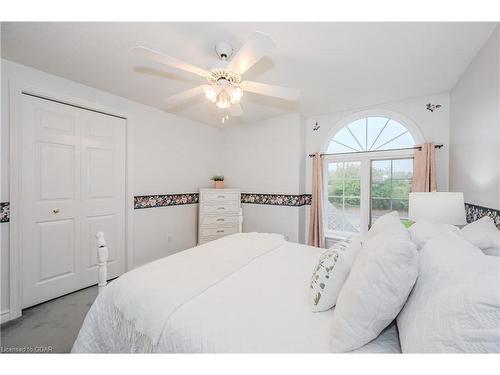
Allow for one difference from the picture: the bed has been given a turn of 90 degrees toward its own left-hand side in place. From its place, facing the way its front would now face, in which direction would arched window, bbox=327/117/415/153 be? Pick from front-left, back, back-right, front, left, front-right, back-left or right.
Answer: back

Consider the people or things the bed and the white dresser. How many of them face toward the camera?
1

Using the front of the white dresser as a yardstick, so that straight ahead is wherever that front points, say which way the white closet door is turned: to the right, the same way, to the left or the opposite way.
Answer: to the left

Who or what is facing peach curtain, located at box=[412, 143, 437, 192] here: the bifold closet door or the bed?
the bifold closet door

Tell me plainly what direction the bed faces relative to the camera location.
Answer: facing away from the viewer and to the left of the viewer

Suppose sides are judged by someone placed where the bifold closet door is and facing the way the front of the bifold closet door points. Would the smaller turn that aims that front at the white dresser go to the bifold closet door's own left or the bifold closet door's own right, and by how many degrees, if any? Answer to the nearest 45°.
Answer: approximately 45° to the bifold closet door's own left

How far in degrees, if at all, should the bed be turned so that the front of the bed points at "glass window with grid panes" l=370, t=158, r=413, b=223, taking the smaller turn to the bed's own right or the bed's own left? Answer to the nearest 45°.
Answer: approximately 90° to the bed's own right

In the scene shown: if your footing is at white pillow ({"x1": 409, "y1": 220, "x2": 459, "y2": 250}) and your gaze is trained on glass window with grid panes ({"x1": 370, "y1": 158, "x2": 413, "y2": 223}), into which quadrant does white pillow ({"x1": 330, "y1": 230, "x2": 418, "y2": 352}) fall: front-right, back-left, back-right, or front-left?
back-left

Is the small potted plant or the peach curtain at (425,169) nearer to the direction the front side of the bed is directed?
the small potted plant

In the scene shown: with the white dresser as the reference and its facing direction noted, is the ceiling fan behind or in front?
in front

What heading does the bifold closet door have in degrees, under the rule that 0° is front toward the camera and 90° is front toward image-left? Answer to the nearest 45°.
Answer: approximately 315°

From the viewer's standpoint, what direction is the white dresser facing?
toward the camera

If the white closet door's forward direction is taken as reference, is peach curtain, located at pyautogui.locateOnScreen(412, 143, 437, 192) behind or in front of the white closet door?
in front

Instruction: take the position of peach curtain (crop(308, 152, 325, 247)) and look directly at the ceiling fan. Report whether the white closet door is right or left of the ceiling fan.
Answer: right

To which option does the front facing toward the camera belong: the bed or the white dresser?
the white dresser

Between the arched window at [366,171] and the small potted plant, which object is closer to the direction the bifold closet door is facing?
the arched window

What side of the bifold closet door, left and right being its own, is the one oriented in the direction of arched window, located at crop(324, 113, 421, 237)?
front

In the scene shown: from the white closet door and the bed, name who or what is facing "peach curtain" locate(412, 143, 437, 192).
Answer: the white closet door

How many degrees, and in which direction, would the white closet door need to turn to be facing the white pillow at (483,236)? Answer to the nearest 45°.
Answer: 0° — it already faces it
